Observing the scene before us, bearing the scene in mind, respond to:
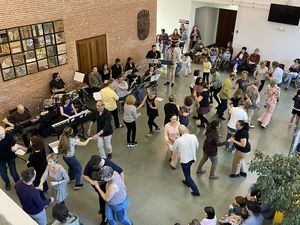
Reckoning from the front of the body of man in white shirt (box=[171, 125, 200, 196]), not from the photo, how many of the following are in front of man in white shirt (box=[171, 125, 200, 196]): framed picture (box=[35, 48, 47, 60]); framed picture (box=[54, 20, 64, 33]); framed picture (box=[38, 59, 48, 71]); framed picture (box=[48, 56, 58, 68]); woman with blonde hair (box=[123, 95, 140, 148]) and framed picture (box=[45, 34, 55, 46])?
6

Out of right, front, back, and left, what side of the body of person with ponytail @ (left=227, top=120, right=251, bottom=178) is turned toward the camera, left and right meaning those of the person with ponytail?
left

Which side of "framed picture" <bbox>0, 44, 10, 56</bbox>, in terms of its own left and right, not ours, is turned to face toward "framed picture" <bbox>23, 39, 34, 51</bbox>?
left

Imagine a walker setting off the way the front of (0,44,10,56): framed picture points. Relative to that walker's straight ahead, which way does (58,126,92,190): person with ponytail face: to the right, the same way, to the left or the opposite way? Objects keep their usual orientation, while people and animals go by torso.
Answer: to the left

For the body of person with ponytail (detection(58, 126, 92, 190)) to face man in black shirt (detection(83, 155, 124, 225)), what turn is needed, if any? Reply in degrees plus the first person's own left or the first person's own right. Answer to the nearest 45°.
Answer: approximately 135° to the first person's own right

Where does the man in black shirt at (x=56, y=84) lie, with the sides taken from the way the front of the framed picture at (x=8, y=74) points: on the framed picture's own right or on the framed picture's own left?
on the framed picture's own left

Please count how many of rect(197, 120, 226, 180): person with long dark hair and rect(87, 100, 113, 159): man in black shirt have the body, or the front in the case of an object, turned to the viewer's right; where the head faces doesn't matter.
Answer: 1

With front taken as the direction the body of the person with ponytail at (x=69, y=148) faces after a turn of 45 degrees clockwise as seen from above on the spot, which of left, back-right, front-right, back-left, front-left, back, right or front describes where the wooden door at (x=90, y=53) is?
left
